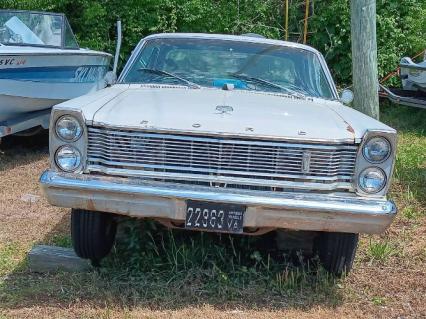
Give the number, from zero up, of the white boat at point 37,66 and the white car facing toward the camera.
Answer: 1

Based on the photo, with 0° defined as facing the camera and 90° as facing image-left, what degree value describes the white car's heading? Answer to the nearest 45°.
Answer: approximately 0°

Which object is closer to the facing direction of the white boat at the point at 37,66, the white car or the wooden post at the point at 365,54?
the wooden post

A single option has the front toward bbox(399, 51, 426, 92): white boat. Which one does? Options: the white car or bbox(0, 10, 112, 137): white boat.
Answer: bbox(0, 10, 112, 137): white boat

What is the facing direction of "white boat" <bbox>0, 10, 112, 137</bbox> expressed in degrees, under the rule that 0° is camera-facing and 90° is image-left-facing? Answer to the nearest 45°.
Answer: approximately 270°

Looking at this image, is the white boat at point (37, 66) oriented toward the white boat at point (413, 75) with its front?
yes

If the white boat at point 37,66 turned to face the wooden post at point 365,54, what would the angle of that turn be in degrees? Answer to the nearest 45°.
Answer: approximately 45° to its right

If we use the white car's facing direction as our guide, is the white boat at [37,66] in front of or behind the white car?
behind

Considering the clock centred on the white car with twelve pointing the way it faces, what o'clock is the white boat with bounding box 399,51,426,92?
The white boat is roughly at 7 o'clock from the white car.

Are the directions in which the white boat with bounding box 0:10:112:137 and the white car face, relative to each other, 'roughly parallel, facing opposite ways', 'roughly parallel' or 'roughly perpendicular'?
roughly perpendicular

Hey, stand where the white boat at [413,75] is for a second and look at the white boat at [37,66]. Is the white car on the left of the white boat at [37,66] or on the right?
left
